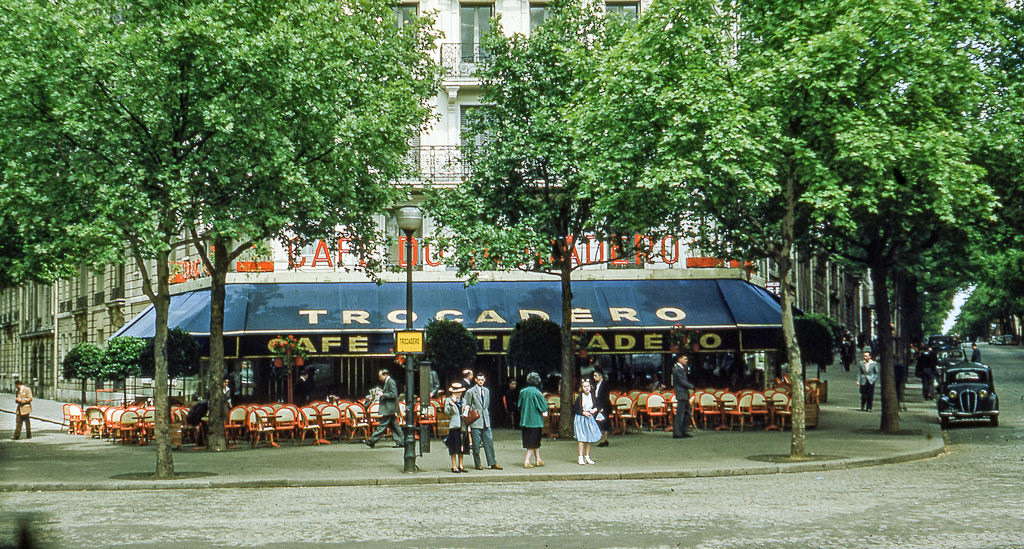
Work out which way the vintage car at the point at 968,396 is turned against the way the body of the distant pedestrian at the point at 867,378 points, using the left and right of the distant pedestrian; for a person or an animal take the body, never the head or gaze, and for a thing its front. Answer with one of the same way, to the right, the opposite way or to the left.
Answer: the same way

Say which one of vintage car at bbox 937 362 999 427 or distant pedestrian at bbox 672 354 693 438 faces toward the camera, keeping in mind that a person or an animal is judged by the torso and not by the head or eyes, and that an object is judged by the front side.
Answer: the vintage car

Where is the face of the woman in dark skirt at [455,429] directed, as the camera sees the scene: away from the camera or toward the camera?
toward the camera

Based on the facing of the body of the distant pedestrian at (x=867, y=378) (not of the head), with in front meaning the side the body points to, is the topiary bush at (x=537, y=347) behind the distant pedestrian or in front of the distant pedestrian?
in front

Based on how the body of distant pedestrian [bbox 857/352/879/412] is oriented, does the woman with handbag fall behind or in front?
in front

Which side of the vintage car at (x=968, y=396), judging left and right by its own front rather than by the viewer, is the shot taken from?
front

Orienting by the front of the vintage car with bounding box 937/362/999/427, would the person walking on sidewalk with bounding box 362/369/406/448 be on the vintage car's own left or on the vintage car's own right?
on the vintage car's own right

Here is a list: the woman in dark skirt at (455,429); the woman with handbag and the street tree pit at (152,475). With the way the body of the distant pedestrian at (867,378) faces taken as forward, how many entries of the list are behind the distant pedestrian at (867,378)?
0

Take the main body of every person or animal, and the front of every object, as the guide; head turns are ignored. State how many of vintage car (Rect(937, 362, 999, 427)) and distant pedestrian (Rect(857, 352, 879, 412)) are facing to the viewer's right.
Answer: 0

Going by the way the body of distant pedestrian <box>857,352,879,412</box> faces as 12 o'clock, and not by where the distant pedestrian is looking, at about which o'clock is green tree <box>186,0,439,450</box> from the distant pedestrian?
The green tree is roughly at 1 o'clock from the distant pedestrian.

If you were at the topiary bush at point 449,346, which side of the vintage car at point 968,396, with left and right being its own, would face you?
right

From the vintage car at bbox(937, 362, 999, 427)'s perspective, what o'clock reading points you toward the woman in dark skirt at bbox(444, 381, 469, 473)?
The woman in dark skirt is roughly at 1 o'clock from the vintage car.
